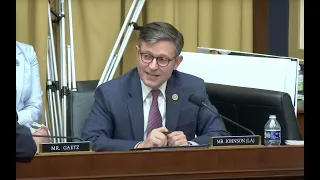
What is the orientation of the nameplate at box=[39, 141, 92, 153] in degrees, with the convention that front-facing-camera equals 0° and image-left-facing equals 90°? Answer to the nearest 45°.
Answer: approximately 0°

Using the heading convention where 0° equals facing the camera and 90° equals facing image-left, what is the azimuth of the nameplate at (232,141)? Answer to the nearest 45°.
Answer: approximately 0°

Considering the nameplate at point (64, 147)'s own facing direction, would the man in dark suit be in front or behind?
behind

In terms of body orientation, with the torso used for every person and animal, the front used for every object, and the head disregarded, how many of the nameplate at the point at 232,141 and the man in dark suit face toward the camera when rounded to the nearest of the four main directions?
2

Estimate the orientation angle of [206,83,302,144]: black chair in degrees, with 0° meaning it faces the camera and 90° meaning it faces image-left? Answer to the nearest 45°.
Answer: approximately 45°

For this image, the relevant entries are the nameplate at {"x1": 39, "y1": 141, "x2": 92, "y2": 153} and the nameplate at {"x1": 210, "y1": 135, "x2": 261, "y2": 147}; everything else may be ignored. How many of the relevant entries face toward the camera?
2
